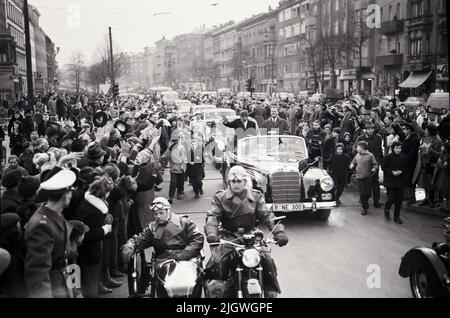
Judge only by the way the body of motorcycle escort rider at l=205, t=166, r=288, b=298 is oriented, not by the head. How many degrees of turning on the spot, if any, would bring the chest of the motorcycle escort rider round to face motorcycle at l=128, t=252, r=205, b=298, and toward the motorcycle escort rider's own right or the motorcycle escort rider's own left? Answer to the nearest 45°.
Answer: approximately 45° to the motorcycle escort rider's own right

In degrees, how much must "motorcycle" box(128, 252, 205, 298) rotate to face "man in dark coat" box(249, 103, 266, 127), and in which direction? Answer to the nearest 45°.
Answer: approximately 180°

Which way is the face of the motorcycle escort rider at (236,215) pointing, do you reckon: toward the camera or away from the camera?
toward the camera

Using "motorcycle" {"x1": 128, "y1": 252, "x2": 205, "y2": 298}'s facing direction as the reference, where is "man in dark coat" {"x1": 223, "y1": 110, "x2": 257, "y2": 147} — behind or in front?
behind

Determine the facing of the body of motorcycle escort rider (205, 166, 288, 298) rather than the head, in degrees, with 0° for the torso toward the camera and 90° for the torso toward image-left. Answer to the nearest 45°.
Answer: approximately 0°

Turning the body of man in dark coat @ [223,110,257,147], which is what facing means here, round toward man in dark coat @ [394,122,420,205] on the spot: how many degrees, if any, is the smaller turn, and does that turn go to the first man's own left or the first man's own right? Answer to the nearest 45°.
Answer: approximately 45° to the first man's own left

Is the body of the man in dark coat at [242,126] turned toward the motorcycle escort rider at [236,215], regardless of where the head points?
yes

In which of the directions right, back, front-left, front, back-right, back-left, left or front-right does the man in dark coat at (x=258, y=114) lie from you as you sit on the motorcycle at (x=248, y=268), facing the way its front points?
back

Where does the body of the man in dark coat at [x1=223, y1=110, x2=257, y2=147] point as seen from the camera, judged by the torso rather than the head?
toward the camera

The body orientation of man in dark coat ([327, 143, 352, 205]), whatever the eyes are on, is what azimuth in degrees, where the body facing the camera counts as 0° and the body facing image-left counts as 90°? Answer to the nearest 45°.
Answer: approximately 0°

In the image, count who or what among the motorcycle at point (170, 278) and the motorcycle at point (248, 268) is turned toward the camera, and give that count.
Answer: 2

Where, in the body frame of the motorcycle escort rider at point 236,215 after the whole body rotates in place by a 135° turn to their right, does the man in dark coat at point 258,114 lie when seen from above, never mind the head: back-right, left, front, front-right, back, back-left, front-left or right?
front-right

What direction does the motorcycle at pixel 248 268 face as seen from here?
toward the camera

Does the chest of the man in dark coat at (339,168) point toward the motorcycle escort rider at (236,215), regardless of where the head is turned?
yes

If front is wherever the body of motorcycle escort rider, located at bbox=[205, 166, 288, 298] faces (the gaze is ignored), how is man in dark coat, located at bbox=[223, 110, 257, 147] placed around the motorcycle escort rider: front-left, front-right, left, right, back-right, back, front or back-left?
back
